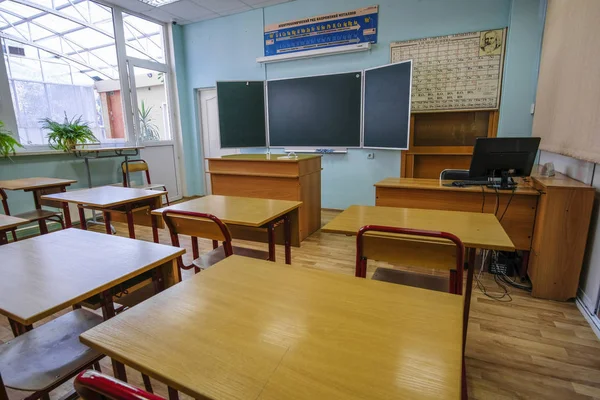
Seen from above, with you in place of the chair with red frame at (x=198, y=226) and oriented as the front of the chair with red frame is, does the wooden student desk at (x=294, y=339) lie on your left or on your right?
on your right

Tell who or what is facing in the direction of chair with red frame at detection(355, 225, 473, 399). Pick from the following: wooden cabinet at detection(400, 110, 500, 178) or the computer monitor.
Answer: the wooden cabinet

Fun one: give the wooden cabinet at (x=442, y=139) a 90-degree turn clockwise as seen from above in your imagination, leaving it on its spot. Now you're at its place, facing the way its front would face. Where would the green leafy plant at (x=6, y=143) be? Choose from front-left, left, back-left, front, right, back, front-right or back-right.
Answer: front-left

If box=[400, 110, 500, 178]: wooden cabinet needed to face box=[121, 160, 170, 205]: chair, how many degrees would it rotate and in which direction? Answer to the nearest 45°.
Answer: approximately 90° to its right

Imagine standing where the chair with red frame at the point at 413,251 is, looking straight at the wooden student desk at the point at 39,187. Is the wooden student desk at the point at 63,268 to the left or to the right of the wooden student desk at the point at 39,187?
left

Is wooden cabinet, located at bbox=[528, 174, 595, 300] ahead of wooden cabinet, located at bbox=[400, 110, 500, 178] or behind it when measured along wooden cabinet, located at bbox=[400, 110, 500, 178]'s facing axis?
ahead

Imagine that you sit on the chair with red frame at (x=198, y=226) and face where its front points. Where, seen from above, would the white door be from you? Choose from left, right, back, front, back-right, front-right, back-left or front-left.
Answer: front-left

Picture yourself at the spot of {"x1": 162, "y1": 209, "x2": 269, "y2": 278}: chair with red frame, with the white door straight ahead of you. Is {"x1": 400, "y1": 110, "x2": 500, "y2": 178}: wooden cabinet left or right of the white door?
right

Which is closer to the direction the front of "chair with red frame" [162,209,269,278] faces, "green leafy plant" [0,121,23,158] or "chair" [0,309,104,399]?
the green leafy plant

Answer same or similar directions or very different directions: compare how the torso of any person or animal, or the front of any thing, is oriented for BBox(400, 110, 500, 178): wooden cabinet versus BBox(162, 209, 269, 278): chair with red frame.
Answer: very different directions

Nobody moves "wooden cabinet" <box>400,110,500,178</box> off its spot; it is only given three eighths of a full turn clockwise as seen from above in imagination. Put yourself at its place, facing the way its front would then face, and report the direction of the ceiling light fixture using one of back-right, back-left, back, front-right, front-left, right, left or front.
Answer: front-left

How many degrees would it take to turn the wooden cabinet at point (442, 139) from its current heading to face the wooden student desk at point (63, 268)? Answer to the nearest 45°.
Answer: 0° — it already faces it
